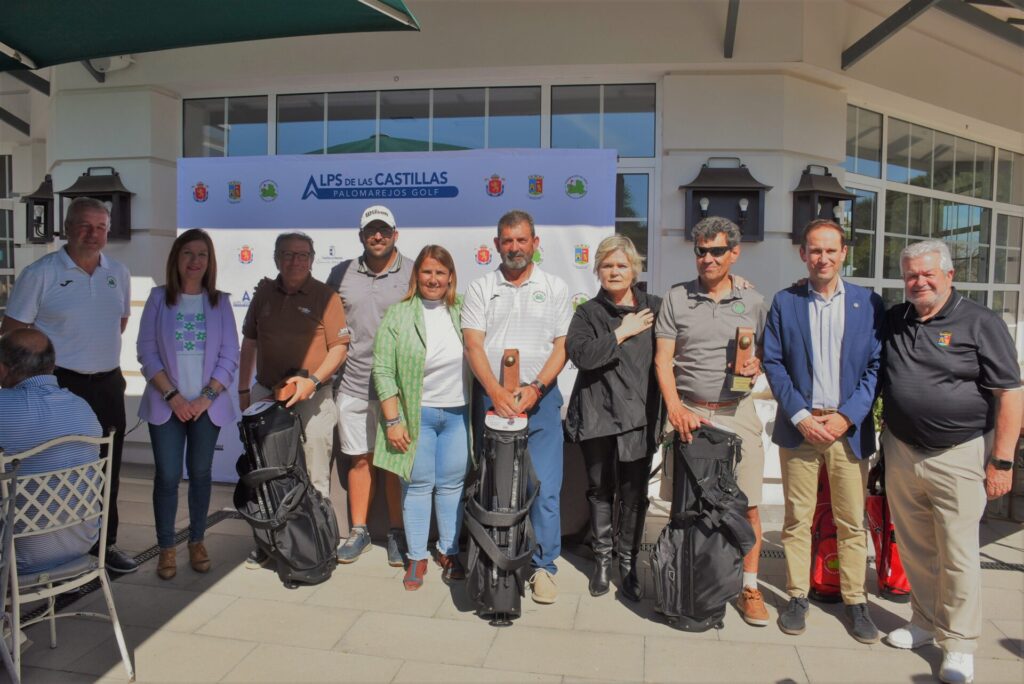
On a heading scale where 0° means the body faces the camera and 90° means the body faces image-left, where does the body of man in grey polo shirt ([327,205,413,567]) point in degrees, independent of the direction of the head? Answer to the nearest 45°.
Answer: approximately 0°

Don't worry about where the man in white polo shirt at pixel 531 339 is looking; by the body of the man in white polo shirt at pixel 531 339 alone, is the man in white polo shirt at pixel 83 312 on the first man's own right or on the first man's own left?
on the first man's own right

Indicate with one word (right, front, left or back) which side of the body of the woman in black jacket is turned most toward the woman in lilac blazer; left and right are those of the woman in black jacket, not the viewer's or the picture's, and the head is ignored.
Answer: right

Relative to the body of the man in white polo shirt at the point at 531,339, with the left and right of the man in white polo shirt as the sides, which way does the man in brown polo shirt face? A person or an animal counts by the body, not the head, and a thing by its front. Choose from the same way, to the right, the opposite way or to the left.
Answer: the same way

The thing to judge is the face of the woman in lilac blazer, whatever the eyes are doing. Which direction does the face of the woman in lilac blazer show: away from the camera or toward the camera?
toward the camera

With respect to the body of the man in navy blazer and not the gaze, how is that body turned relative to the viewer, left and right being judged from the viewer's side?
facing the viewer

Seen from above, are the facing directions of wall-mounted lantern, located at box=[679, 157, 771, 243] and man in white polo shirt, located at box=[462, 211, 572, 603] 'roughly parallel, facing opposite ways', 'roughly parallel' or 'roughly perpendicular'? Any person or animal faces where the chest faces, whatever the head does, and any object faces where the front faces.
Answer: roughly parallel

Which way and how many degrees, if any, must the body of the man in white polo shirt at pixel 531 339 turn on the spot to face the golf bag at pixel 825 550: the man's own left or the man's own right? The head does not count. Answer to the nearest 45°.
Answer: approximately 90° to the man's own left

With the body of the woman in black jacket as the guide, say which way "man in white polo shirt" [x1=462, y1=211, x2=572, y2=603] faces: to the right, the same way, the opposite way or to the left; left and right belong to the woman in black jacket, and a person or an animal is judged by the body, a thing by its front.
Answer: the same way

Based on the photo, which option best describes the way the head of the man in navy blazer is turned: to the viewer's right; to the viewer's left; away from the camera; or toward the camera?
toward the camera

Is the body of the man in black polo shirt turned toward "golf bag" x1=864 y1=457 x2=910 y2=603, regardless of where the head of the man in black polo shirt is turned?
no

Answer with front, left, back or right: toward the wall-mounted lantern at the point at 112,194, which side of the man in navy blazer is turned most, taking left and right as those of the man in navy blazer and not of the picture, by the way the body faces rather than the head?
right

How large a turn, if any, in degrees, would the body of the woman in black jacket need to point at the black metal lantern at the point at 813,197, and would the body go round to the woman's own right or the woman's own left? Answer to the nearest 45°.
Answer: approximately 135° to the woman's own left

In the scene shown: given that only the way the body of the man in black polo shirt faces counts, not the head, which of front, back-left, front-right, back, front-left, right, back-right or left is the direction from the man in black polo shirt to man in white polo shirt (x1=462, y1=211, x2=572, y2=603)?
front-right

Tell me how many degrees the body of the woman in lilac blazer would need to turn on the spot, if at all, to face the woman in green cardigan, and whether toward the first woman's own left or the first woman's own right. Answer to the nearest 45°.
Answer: approximately 45° to the first woman's own left

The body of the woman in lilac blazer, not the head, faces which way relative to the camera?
toward the camera

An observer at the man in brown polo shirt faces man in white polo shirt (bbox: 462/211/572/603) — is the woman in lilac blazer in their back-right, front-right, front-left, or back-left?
back-right
